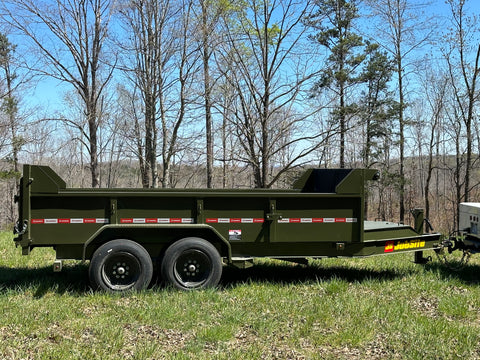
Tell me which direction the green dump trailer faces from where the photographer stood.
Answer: facing to the right of the viewer
